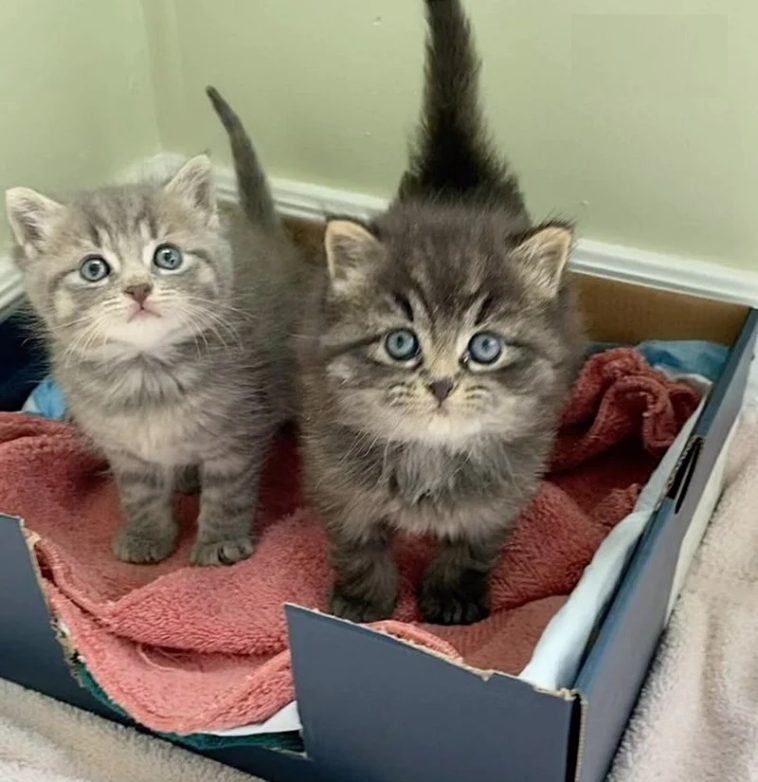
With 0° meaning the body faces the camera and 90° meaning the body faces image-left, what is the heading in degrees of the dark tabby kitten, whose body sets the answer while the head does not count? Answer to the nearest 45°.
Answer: approximately 0°
